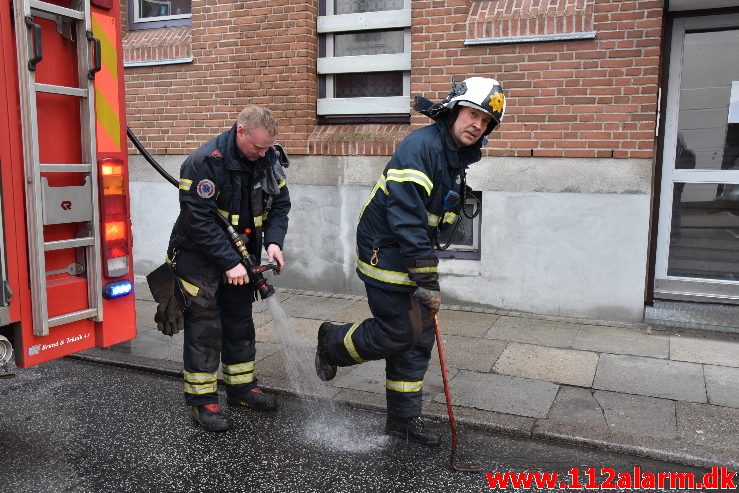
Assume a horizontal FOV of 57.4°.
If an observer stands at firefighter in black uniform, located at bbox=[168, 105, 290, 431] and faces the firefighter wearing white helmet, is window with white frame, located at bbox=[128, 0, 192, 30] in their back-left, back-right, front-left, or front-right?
back-left

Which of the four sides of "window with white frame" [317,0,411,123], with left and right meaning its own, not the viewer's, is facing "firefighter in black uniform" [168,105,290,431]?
front

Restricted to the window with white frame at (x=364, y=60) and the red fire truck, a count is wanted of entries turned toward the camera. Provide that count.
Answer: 1

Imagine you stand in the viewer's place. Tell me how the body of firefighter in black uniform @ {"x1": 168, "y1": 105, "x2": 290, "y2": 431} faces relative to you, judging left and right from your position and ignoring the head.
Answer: facing the viewer and to the right of the viewer

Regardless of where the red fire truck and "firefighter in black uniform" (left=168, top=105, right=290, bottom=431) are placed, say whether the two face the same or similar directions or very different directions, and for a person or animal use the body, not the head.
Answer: very different directions

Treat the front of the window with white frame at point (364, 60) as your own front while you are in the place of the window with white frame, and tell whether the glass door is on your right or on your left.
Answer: on your left

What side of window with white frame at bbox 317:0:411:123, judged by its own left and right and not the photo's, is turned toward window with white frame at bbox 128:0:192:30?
right

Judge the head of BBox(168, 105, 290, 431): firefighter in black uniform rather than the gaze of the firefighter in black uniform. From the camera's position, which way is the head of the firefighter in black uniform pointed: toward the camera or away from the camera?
toward the camera

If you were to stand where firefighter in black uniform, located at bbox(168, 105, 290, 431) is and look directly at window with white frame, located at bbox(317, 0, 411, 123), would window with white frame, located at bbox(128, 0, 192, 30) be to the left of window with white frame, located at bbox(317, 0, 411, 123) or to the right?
left

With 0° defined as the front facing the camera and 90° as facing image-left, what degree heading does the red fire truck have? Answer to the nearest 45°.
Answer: approximately 135°

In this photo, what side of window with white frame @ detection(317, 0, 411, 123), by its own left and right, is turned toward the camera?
front

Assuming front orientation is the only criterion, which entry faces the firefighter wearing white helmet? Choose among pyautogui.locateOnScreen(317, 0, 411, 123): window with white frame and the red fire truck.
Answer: the window with white frame

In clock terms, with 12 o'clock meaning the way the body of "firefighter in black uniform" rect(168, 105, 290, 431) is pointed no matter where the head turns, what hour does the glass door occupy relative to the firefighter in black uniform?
The glass door is roughly at 10 o'clock from the firefighter in black uniform.
